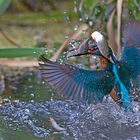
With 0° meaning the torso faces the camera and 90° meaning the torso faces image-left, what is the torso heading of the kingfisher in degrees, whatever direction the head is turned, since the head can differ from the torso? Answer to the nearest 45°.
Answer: approximately 135°
